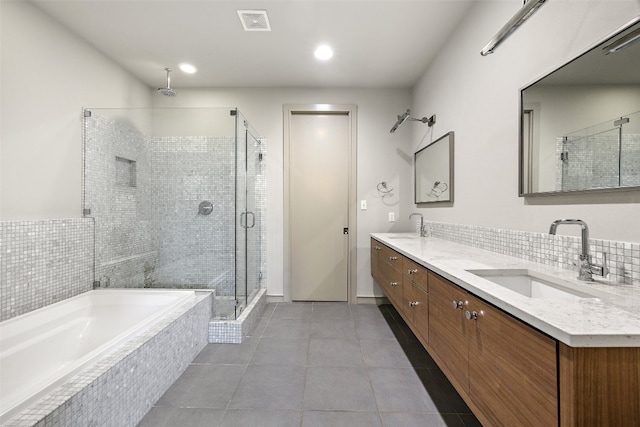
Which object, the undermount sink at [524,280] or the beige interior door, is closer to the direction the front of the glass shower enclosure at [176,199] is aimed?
the beige interior door

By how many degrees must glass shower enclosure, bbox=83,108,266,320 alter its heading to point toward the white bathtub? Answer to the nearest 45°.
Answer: approximately 135° to its right

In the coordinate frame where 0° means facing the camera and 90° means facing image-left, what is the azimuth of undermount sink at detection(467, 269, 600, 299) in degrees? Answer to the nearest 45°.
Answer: approximately 90°

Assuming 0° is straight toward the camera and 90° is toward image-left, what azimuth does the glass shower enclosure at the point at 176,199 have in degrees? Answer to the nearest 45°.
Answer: approximately 270°

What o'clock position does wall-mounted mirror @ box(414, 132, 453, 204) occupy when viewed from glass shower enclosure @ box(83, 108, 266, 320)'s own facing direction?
The wall-mounted mirror is roughly at 1 o'clock from the glass shower enclosure.

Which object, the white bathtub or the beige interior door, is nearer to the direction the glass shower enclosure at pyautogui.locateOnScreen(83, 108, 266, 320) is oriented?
the beige interior door

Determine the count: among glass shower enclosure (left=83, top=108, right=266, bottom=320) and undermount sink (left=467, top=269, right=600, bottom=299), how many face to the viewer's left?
1

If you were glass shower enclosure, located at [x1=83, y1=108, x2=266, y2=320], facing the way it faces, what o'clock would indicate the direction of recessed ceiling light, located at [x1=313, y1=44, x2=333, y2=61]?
The recessed ceiling light is roughly at 1 o'clock from the glass shower enclosure.

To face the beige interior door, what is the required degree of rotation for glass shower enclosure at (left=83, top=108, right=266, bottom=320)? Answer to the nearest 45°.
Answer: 0° — it already faces it
